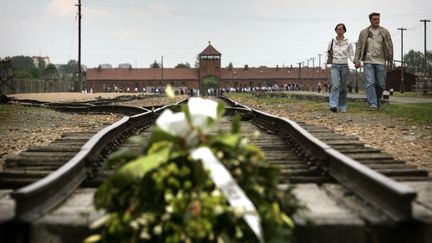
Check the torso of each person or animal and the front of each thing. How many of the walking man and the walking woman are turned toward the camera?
2

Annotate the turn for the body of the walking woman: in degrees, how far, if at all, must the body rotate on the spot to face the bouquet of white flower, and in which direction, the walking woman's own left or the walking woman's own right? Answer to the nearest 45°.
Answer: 0° — they already face it

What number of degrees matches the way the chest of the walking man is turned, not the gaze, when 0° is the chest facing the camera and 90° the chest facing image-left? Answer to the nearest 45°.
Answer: approximately 0°

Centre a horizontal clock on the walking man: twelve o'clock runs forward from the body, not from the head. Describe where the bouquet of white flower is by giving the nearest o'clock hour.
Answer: The bouquet of white flower is roughly at 12 o'clock from the walking man.
